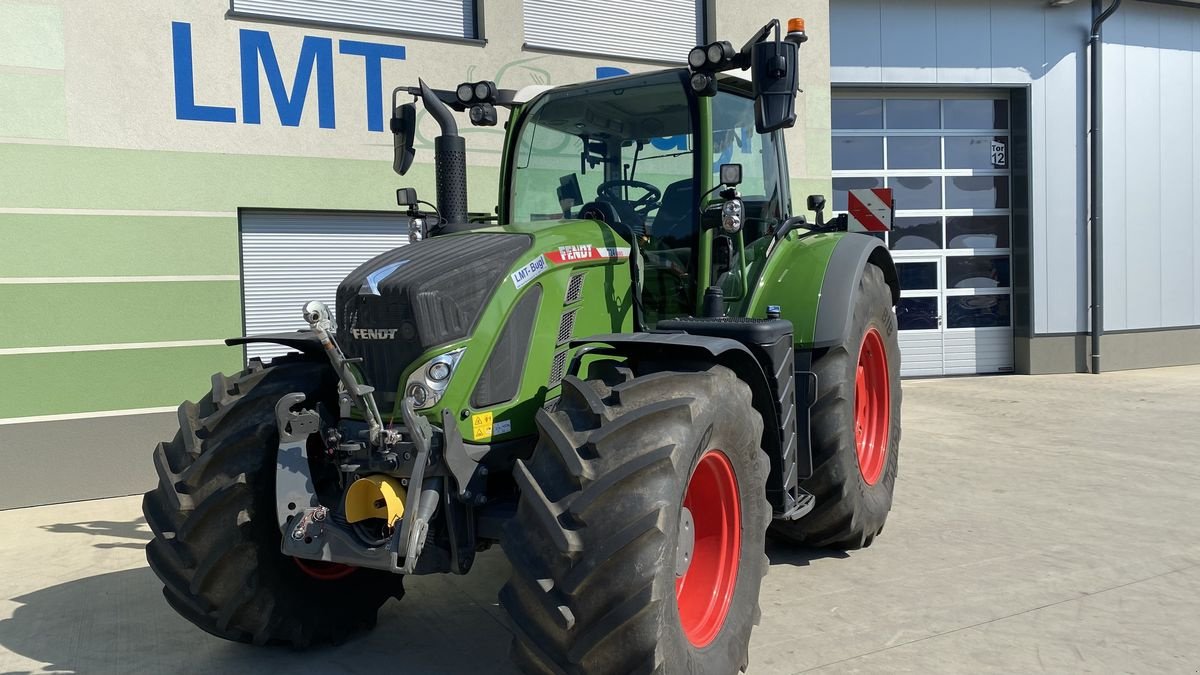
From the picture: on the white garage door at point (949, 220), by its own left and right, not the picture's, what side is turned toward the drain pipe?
left

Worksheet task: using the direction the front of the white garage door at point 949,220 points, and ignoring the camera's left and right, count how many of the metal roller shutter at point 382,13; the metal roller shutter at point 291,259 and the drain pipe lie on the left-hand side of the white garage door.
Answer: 1

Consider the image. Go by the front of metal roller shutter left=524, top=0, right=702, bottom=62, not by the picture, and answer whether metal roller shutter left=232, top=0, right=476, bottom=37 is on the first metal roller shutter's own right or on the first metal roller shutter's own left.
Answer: on the first metal roller shutter's own right

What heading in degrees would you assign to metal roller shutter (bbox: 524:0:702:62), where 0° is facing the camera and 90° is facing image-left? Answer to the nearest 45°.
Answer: approximately 0°

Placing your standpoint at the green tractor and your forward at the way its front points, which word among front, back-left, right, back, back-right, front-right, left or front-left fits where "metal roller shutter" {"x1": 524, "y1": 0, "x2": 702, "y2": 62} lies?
back-right

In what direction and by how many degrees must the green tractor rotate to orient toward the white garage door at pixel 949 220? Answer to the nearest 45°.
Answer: approximately 180°

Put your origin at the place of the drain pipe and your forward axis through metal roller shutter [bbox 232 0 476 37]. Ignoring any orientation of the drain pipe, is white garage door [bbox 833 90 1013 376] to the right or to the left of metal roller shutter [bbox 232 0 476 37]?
right

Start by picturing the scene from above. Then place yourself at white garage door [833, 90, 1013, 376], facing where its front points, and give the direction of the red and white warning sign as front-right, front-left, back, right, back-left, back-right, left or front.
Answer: front

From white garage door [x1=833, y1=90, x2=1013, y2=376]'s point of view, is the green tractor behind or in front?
in front

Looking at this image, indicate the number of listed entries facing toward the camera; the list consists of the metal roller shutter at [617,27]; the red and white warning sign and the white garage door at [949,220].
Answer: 3

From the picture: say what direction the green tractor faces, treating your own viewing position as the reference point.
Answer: facing the viewer and to the left of the viewer

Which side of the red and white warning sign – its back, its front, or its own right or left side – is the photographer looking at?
front

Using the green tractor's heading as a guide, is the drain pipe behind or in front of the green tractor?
behind
